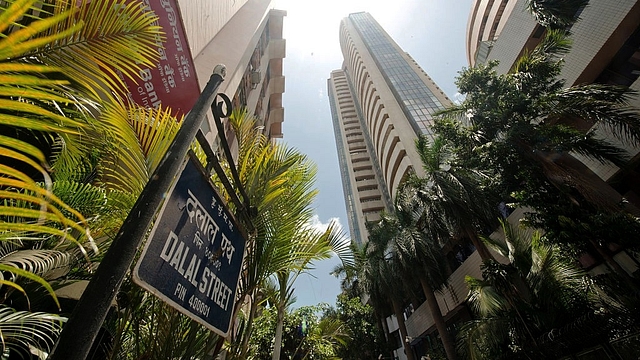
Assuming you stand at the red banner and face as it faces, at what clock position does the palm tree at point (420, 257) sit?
The palm tree is roughly at 9 o'clock from the red banner.

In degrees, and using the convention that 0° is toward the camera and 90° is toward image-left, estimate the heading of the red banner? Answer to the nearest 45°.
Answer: approximately 0°

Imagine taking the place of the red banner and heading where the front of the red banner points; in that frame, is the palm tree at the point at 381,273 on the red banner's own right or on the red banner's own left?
on the red banner's own left

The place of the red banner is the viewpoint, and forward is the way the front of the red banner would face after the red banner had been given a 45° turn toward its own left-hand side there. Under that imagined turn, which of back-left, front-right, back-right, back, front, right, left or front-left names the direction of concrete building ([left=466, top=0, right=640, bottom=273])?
front
